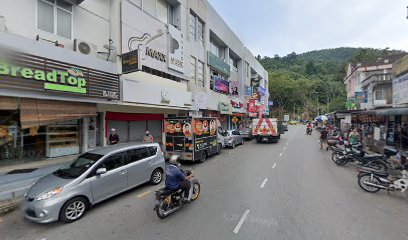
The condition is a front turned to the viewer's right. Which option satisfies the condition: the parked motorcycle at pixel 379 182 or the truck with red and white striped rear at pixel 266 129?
the parked motorcycle

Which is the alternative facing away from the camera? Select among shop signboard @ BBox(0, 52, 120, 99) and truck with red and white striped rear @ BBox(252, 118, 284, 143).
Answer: the truck with red and white striped rear

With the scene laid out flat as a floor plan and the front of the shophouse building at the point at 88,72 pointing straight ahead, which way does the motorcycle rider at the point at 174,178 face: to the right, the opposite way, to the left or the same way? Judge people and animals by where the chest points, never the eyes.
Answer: to the left

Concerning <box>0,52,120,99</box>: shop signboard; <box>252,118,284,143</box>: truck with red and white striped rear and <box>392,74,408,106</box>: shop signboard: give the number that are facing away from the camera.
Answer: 1

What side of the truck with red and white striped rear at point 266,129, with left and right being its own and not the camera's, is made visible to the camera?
back

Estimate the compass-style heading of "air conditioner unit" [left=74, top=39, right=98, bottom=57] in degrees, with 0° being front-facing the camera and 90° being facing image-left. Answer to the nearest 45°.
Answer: approximately 315°

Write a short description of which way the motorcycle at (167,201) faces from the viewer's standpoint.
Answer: facing away from the viewer and to the right of the viewer

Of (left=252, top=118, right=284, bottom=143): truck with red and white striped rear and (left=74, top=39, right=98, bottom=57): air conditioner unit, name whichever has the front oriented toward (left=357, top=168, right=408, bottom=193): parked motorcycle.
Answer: the air conditioner unit

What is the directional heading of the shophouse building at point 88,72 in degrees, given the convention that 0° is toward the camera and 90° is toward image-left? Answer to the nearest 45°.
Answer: approximately 315°

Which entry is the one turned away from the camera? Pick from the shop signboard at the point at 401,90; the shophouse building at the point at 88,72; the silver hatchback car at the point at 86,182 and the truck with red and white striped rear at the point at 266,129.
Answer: the truck with red and white striped rear

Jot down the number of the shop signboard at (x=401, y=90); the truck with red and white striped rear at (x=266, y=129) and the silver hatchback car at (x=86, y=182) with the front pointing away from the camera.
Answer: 1
